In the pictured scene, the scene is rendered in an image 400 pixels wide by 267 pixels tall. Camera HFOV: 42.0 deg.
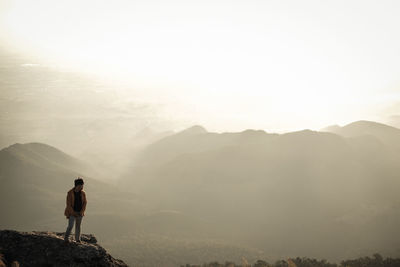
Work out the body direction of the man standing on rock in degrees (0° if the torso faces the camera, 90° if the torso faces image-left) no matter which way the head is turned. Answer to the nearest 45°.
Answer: approximately 315°
